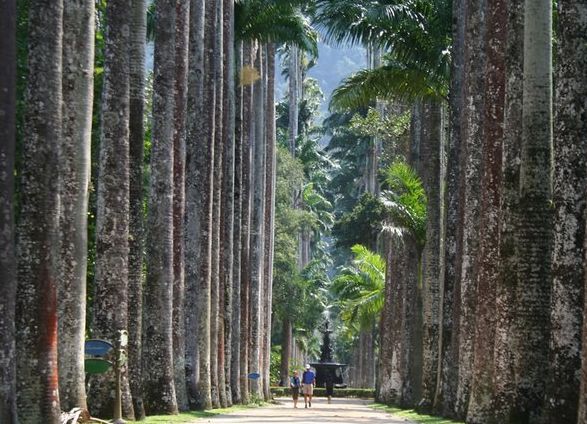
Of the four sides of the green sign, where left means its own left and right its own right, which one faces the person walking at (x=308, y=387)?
back

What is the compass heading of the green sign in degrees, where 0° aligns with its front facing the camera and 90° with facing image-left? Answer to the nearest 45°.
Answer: approximately 0°

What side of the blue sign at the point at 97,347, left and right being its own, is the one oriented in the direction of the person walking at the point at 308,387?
back

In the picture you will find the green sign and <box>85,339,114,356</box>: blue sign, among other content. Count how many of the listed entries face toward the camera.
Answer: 2
